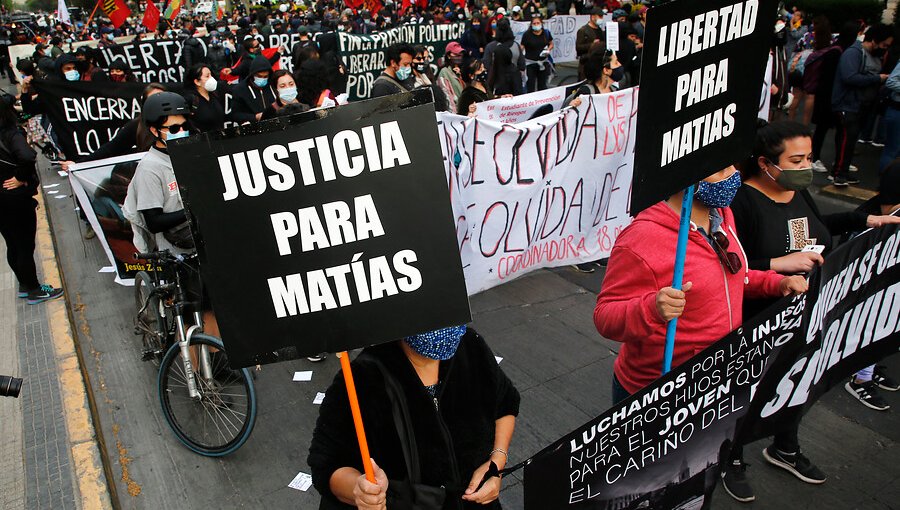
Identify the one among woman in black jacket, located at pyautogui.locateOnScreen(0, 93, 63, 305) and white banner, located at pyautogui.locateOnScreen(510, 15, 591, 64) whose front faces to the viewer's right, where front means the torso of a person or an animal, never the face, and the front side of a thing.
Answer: the woman in black jacket

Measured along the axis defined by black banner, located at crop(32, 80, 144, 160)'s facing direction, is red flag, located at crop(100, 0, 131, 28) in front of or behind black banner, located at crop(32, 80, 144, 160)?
behind

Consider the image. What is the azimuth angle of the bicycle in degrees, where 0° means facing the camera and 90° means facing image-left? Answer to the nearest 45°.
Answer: approximately 315°

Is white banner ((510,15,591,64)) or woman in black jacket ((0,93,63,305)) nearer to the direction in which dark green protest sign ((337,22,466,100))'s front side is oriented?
the woman in black jacket

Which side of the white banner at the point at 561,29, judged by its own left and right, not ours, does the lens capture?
front

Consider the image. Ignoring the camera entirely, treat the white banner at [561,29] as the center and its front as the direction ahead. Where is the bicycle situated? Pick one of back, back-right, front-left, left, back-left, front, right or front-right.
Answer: front

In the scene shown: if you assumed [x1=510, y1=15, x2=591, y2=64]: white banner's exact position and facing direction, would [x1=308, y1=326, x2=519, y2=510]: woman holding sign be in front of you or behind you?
in front

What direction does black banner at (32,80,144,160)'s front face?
toward the camera

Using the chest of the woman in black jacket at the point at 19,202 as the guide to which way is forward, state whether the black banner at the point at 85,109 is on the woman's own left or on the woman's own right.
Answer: on the woman's own left

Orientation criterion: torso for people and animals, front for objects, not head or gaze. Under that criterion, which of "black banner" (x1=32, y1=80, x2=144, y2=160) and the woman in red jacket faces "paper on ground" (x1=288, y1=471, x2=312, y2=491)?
the black banner

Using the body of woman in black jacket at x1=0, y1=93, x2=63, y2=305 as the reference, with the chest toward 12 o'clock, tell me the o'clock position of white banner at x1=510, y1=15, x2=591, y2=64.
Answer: The white banner is roughly at 11 o'clock from the woman in black jacket.

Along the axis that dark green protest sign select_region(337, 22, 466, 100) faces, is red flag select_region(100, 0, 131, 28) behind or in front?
behind

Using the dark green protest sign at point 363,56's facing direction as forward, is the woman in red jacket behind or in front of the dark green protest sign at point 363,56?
in front

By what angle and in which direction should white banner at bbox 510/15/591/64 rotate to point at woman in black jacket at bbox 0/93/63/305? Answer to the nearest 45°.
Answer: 0° — it already faces them

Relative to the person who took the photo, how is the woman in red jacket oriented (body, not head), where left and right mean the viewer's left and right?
facing the viewer and to the right of the viewer
